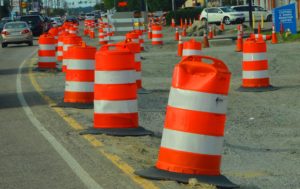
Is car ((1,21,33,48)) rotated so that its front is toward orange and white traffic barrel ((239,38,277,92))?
no

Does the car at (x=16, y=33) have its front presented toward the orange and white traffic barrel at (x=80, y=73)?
no

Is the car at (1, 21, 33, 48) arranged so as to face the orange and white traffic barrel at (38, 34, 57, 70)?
no
